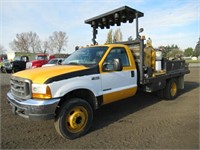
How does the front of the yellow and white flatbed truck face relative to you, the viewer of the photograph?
facing the viewer and to the left of the viewer
